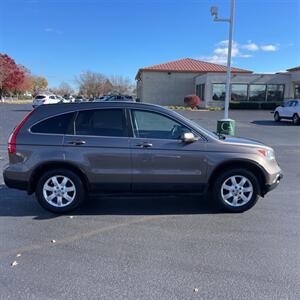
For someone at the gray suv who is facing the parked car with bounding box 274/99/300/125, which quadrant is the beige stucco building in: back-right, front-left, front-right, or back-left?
front-left

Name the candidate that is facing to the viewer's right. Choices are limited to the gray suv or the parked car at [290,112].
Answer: the gray suv

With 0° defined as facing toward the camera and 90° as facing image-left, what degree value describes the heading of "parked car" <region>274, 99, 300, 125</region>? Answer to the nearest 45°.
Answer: approximately 135°

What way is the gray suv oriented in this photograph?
to the viewer's right

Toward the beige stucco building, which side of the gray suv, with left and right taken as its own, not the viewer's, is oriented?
left

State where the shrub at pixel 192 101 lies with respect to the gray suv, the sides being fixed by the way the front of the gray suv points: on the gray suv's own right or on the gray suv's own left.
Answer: on the gray suv's own left

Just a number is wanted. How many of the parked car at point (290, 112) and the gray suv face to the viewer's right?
1
